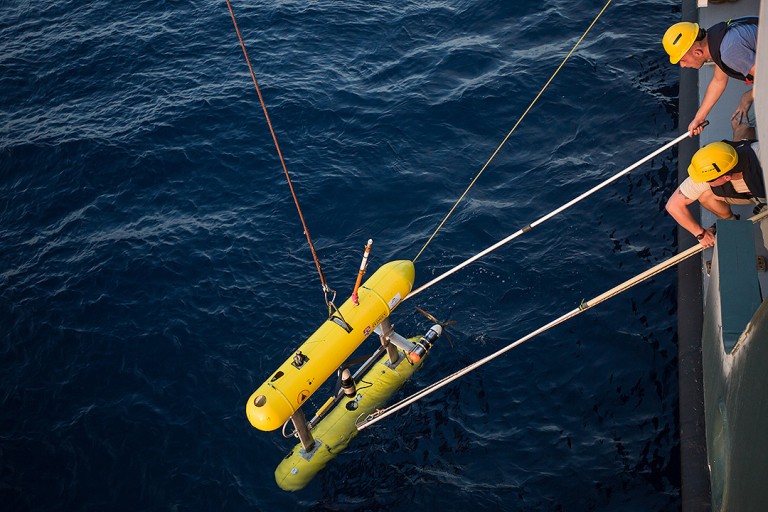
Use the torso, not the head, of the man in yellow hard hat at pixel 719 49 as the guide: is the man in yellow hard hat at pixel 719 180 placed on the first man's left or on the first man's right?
on the first man's left

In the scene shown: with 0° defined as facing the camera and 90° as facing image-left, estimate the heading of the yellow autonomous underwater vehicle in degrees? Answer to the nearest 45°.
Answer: approximately 45°

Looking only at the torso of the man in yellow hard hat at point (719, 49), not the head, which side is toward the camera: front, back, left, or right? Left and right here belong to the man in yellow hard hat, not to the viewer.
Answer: left

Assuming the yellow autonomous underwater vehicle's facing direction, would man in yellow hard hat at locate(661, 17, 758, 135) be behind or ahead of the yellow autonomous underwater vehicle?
behind

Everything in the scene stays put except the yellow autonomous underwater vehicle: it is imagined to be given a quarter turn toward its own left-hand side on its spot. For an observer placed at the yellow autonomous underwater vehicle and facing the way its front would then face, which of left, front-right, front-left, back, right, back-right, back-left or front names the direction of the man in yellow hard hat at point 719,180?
front-left

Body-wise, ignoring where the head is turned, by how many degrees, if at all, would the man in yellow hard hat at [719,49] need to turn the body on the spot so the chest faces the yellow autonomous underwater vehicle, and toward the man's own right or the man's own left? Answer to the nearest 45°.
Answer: approximately 45° to the man's own left

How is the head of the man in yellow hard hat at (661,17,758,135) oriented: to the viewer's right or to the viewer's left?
to the viewer's left
